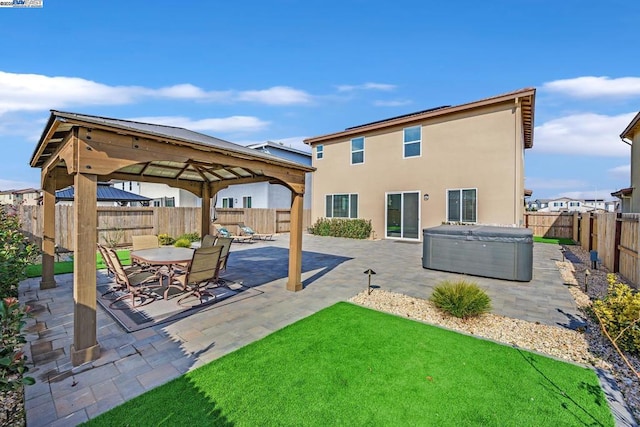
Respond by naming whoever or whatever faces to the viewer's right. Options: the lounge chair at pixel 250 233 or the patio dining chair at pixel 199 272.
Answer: the lounge chair

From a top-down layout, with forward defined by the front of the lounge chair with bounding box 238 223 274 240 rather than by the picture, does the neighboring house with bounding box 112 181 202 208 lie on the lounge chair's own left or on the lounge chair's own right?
on the lounge chair's own left

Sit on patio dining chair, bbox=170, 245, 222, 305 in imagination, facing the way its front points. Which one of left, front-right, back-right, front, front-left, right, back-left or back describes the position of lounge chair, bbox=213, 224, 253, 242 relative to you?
front-right

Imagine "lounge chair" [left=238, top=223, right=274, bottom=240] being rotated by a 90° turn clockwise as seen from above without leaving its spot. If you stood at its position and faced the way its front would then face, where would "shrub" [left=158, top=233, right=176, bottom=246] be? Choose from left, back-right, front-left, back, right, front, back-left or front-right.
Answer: front-right

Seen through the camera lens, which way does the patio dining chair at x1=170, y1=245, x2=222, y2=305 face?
facing away from the viewer and to the left of the viewer

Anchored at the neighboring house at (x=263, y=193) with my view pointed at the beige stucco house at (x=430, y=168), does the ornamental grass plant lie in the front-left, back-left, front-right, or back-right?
front-right

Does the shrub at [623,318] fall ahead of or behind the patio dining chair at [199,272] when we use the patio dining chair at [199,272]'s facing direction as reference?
behind

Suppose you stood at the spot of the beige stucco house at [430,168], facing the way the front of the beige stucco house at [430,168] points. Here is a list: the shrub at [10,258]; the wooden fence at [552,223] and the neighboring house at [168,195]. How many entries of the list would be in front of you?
1

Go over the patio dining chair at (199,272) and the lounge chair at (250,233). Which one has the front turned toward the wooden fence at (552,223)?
the lounge chair

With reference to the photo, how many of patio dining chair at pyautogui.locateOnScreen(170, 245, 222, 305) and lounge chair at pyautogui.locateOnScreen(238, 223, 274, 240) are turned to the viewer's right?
1

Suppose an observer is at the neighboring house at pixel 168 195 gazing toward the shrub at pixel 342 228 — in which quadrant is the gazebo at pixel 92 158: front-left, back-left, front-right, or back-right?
front-right

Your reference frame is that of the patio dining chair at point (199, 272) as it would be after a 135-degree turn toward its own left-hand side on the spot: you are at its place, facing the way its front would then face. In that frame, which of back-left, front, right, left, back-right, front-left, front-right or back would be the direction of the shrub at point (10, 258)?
right

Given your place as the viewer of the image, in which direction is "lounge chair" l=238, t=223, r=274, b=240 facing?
facing to the right of the viewer

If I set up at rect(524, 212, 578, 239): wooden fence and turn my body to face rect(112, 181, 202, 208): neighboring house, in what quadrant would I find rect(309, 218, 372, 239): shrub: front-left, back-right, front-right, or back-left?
front-left

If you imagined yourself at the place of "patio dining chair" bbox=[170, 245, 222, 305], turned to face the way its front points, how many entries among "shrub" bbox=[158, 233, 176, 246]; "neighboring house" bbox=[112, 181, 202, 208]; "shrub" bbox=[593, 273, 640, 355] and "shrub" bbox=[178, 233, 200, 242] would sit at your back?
1

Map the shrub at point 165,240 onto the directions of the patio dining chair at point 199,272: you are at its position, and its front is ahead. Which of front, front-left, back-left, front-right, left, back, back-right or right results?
front-right

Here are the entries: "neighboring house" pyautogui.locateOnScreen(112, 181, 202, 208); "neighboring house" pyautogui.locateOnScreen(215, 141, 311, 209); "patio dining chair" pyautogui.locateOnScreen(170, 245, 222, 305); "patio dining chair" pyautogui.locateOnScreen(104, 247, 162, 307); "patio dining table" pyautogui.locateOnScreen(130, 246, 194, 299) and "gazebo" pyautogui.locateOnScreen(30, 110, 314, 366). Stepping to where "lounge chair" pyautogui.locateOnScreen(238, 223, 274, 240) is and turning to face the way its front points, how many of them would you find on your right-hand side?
4

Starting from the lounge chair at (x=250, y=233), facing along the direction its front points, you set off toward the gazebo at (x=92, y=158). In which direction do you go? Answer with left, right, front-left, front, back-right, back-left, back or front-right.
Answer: right

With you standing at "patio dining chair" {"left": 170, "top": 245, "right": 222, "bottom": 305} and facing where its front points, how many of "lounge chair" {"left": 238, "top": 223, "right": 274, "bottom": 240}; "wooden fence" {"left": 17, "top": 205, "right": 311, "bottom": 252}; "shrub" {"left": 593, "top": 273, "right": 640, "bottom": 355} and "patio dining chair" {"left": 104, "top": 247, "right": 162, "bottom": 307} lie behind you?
1
